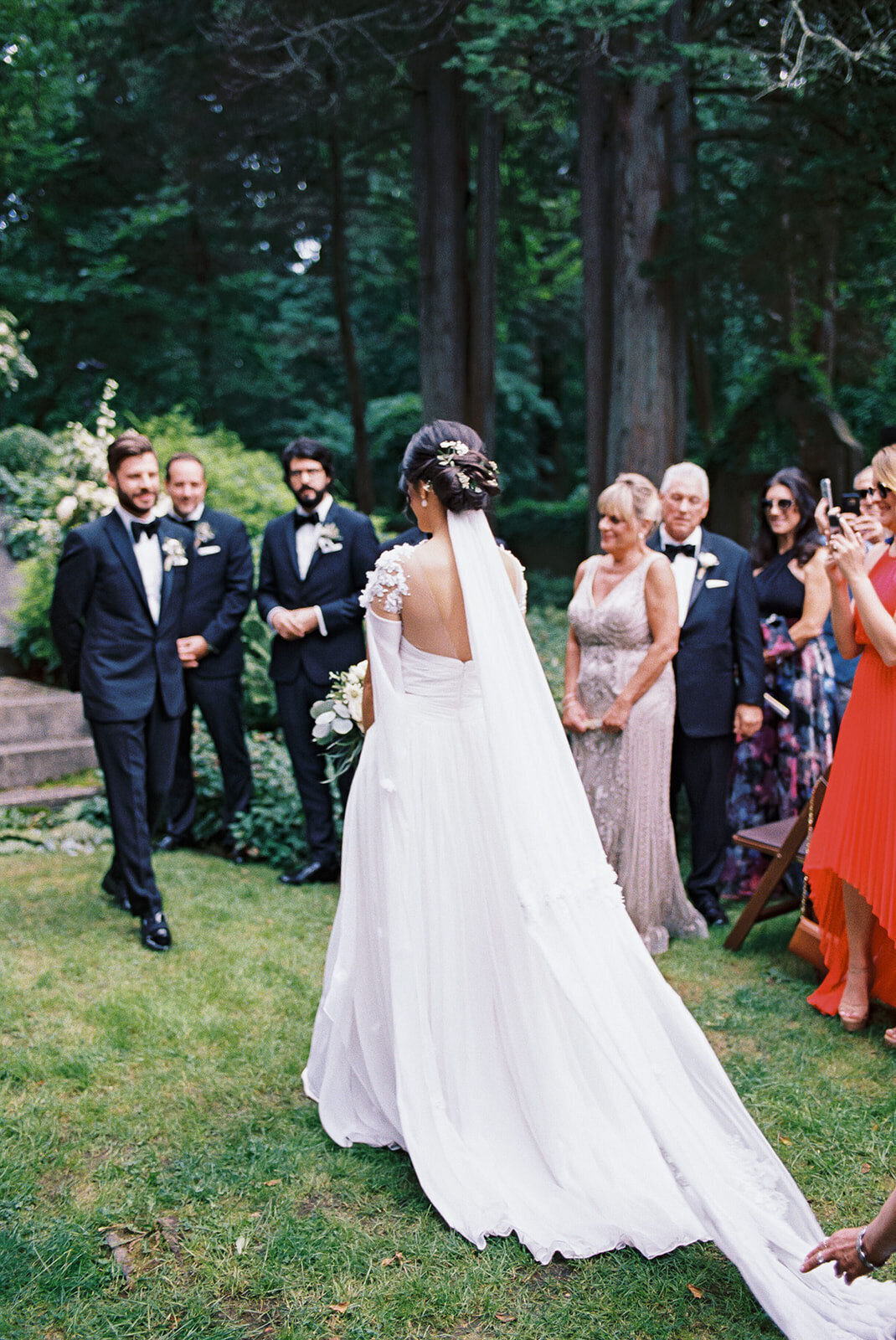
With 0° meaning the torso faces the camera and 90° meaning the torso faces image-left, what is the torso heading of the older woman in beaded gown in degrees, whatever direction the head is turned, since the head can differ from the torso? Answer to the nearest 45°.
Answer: approximately 45°

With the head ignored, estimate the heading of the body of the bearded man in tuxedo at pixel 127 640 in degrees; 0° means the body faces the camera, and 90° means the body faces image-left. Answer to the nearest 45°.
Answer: approximately 315°

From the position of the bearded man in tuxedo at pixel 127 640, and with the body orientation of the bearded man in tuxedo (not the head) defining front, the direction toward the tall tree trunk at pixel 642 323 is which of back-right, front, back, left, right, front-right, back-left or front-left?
left

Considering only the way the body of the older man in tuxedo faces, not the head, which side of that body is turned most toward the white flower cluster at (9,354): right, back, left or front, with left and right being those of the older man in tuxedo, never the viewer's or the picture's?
right

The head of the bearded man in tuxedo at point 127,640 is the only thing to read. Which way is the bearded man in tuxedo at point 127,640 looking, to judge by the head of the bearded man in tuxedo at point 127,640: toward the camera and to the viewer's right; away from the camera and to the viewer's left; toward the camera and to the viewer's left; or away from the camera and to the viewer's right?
toward the camera and to the viewer's right

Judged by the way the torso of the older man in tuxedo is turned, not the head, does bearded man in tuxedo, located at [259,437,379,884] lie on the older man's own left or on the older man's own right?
on the older man's own right

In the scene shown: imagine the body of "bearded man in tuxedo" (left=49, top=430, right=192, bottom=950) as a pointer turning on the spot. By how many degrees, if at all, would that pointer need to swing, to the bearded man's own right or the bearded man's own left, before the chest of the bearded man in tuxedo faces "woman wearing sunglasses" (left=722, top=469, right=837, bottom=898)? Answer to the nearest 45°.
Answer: approximately 45° to the bearded man's own left

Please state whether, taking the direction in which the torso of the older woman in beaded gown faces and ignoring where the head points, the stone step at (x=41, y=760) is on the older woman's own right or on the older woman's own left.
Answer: on the older woman's own right

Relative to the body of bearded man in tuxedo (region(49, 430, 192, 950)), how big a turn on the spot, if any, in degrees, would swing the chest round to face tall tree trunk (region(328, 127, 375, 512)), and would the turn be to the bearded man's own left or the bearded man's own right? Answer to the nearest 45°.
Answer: approximately 135° to the bearded man's own left

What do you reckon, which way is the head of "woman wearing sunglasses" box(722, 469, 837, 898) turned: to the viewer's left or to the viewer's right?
to the viewer's left

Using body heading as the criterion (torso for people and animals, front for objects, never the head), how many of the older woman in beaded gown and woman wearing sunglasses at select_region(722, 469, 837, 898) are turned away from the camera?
0

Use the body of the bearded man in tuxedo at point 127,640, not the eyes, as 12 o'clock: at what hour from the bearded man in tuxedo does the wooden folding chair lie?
The wooden folding chair is roughly at 11 o'clock from the bearded man in tuxedo.
